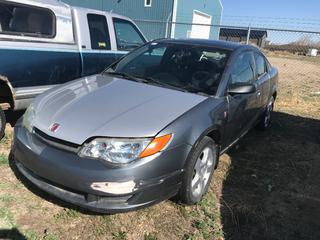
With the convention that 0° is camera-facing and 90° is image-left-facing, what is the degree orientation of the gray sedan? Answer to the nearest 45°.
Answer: approximately 45°

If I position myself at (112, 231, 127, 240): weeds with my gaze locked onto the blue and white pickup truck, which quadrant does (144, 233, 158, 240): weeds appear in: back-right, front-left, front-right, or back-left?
back-right

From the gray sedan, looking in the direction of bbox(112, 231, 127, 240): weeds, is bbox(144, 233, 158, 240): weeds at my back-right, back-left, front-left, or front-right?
front-left

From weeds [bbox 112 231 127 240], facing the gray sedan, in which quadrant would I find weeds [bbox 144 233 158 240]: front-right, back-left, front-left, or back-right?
front-right

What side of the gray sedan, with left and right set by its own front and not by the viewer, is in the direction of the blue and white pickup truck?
right
